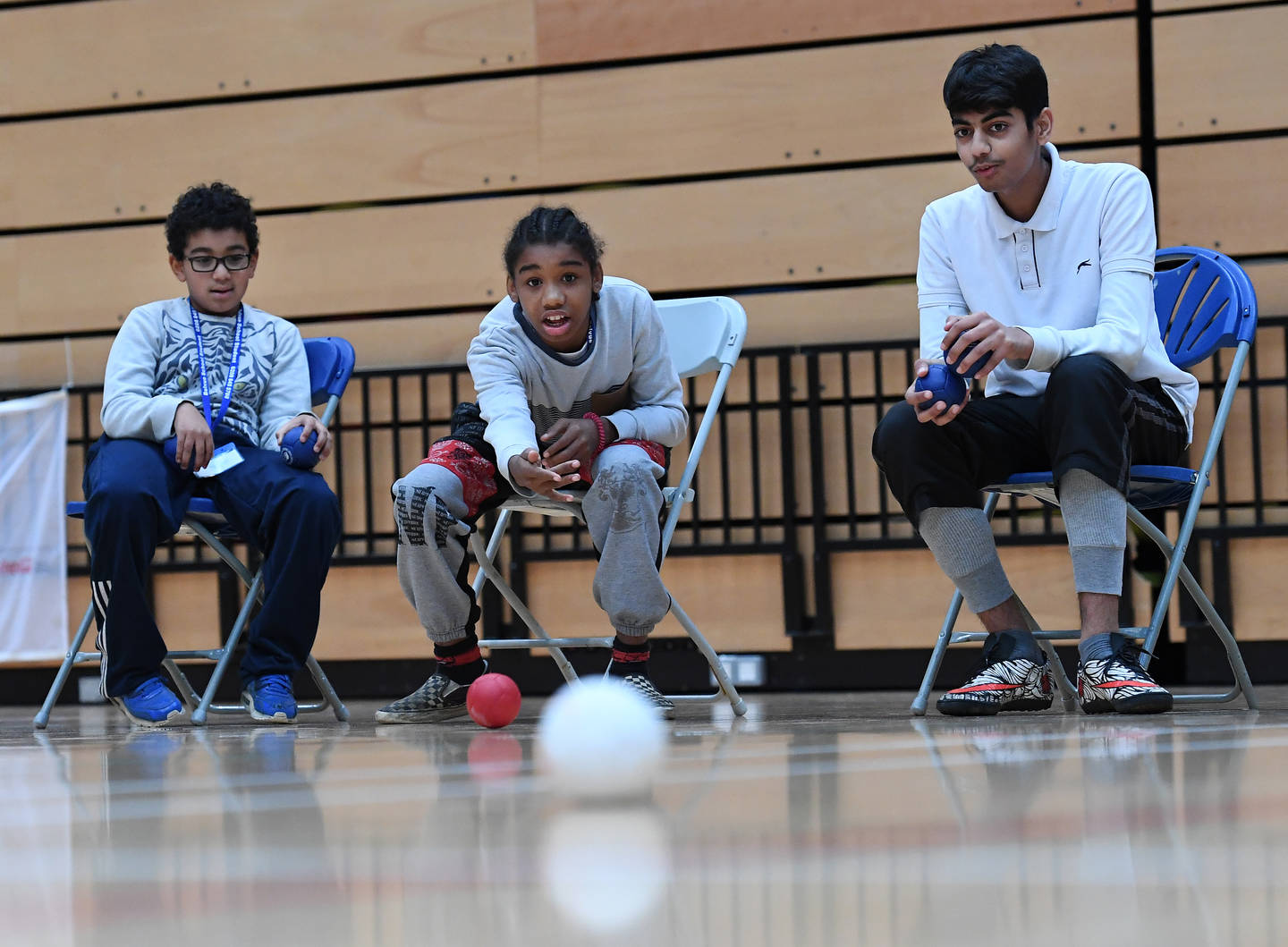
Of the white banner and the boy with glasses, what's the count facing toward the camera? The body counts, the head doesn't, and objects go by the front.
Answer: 2

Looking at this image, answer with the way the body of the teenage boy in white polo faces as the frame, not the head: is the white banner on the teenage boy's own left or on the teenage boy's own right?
on the teenage boy's own right

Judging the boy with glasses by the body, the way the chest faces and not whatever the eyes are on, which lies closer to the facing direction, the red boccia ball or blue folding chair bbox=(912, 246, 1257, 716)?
the red boccia ball

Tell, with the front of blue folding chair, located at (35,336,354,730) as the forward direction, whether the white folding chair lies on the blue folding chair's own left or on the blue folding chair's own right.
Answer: on the blue folding chair's own left

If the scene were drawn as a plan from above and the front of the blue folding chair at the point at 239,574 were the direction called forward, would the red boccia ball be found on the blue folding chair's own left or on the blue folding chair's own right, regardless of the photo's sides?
on the blue folding chair's own left

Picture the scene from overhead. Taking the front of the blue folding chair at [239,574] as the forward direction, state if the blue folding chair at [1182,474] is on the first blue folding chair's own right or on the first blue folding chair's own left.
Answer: on the first blue folding chair's own left

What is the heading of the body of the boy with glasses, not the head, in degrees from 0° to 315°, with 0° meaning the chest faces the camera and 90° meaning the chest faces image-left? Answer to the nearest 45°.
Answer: approximately 0°

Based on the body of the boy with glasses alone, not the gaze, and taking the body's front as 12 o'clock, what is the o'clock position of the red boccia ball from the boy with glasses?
The red boccia ball is roughly at 11 o'clock from the boy with glasses.
